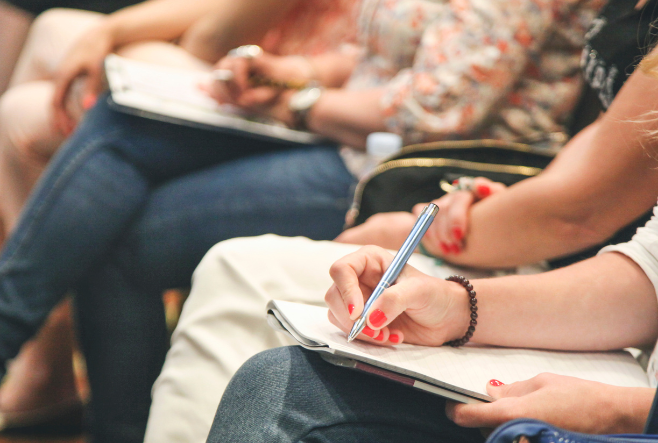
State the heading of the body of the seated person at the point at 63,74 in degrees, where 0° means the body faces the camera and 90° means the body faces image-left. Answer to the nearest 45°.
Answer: approximately 90°

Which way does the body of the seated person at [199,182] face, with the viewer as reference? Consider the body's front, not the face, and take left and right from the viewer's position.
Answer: facing to the left of the viewer

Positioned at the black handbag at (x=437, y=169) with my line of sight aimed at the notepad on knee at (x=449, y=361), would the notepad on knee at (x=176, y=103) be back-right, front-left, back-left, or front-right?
back-right

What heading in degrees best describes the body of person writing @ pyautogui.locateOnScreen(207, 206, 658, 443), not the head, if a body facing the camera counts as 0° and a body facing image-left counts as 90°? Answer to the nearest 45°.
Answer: approximately 90°

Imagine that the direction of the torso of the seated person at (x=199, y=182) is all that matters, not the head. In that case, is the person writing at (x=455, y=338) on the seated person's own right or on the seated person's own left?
on the seated person's own left
